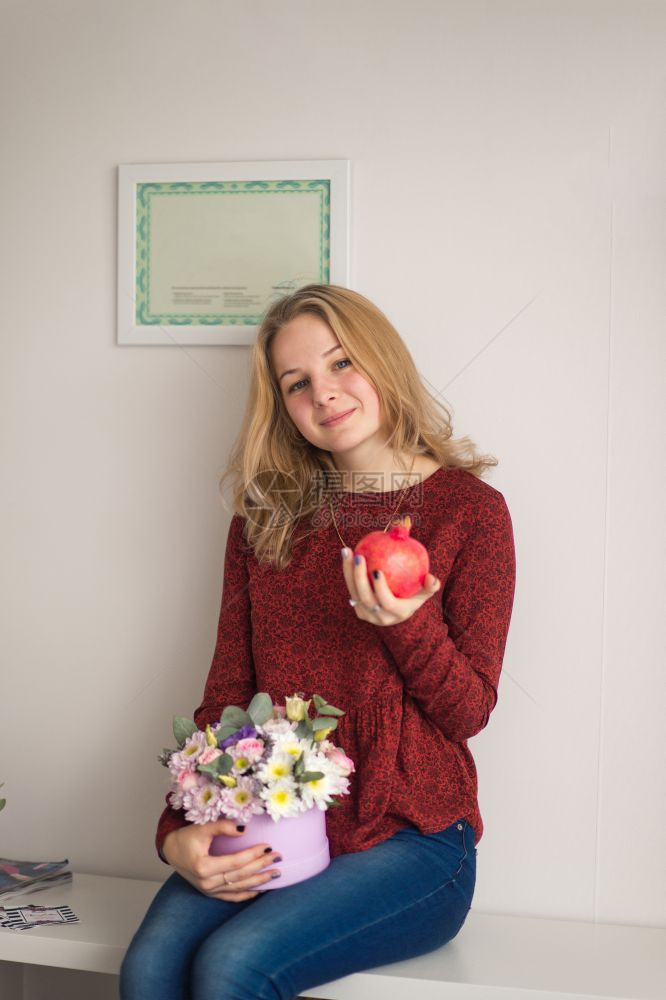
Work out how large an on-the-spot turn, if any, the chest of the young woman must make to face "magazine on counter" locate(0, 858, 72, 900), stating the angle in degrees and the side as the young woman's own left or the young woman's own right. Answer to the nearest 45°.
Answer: approximately 90° to the young woman's own right

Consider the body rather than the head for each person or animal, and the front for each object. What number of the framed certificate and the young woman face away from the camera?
0

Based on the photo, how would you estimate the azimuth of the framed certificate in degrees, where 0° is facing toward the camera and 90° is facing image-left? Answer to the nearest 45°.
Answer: approximately 0°
